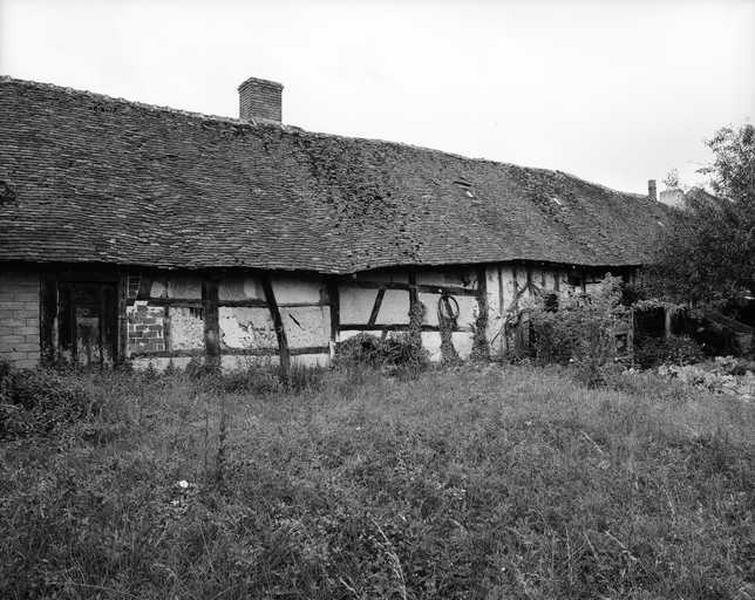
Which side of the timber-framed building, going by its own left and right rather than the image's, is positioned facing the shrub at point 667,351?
left

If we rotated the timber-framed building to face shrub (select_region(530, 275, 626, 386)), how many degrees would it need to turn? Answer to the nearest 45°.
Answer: approximately 45° to its left

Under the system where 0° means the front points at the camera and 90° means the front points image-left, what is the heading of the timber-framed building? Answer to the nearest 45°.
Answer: approximately 315°

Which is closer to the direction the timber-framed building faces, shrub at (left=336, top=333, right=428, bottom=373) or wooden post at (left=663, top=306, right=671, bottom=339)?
the shrub

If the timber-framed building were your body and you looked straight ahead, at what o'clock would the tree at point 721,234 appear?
The tree is roughly at 10 o'clock from the timber-framed building.

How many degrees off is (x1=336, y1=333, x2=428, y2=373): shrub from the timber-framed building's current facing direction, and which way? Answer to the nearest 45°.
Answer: approximately 45° to its left
